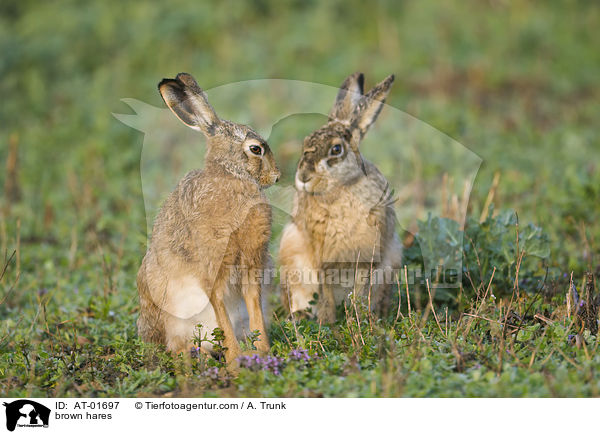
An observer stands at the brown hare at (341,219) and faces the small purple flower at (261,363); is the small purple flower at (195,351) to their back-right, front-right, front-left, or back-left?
front-right

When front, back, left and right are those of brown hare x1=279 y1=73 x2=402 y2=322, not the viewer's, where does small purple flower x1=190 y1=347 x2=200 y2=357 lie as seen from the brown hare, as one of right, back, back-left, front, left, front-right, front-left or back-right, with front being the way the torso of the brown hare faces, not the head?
front

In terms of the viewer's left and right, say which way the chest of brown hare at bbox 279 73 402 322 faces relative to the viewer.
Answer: facing the viewer and to the left of the viewer

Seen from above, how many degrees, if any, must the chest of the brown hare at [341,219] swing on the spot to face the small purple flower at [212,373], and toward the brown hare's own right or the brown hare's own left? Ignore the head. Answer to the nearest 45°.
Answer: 0° — it already faces it

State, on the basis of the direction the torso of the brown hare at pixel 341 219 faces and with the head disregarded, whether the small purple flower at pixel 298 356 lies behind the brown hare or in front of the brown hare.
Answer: in front

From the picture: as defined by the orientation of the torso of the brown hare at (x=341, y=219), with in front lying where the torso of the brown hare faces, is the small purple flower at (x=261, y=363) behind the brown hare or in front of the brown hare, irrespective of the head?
in front
